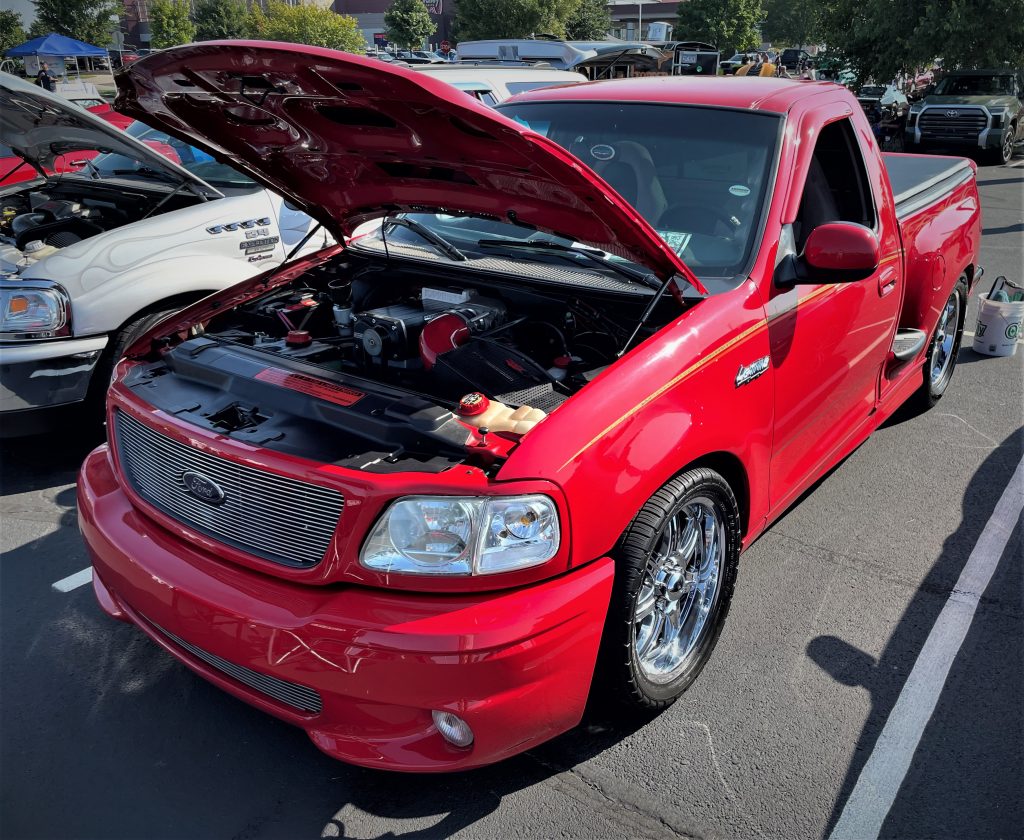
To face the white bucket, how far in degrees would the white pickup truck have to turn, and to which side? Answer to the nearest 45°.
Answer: approximately 135° to its left

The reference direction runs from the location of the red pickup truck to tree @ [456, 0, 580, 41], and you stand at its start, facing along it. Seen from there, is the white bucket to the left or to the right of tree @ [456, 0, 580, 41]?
right

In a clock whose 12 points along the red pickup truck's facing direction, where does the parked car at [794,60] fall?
The parked car is roughly at 5 o'clock from the red pickup truck.

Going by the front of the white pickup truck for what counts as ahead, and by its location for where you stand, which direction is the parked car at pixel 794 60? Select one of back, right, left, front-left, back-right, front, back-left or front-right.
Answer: back

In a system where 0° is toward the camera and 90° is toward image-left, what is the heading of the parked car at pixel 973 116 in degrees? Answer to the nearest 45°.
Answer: approximately 45°

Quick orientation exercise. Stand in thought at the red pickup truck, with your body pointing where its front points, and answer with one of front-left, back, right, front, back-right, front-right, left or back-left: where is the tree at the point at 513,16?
back-right

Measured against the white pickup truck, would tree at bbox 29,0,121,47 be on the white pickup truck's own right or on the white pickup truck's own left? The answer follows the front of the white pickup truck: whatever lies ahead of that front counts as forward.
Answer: on the white pickup truck's own right

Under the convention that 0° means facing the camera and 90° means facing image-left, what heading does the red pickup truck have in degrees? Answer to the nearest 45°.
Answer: approximately 45°

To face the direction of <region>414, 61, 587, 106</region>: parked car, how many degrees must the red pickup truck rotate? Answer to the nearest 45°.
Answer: approximately 135° to its right

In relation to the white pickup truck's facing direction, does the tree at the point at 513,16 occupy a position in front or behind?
behind

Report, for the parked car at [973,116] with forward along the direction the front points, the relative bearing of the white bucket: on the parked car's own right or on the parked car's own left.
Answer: on the parked car's own left
